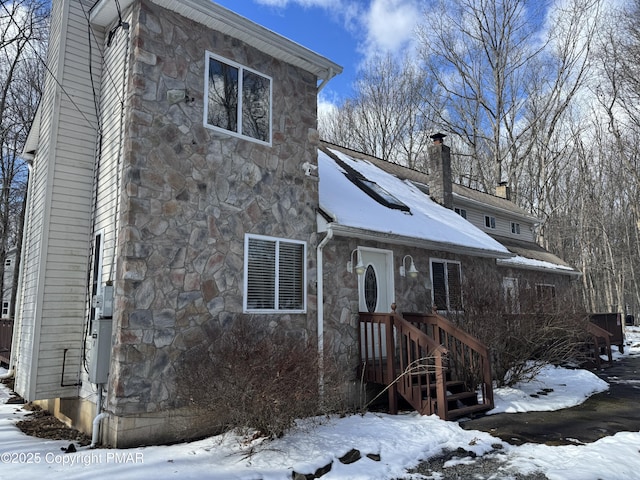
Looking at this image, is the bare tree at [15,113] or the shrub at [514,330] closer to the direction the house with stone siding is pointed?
the shrub

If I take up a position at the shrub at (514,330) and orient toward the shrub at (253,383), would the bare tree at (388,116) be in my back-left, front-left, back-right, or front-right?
back-right

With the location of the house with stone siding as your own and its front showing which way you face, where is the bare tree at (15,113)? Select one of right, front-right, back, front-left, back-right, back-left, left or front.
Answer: back

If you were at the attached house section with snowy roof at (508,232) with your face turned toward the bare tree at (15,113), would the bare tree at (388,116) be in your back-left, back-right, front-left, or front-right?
front-right

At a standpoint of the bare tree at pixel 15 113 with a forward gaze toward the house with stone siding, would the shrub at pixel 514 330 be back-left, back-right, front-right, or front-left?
front-left

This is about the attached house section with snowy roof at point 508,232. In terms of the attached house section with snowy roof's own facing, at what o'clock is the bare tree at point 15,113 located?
The bare tree is roughly at 4 o'clock from the attached house section with snowy roof.

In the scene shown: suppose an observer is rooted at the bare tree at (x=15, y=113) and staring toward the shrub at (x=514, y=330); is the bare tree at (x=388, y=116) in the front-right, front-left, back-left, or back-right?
front-left

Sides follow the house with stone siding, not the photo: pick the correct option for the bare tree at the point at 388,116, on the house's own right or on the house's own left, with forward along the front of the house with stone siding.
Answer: on the house's own left

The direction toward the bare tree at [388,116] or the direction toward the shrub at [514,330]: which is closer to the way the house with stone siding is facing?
the shrub

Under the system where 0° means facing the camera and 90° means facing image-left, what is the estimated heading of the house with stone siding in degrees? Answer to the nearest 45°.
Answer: approximately 315°
